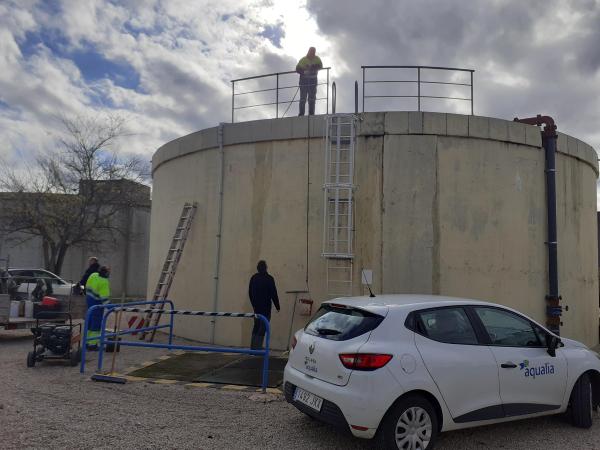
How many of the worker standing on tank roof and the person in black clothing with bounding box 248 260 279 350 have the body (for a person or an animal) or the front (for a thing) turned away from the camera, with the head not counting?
1

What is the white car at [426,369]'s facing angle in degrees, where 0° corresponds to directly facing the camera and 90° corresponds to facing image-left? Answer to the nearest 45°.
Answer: approximately 225°

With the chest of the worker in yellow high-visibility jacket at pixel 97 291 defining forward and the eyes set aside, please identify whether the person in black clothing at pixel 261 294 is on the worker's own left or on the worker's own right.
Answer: on the worker's own right

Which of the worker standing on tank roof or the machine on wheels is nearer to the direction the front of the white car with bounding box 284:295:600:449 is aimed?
the worker standing on tank roof

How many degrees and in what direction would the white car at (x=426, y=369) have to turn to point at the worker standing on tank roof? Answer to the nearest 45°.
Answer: approximately 90° to its left

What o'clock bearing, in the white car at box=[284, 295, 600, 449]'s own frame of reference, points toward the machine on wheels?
The machine on wheels is roughly at 8 o'clock from the white car.

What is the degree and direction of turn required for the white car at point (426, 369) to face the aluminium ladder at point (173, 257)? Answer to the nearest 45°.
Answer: approximately 90° to its left

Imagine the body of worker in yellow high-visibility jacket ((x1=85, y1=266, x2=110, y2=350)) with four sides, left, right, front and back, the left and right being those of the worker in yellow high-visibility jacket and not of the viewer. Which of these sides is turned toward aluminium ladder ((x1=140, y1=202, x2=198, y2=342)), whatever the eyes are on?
front

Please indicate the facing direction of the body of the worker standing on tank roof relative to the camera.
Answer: toward the camera

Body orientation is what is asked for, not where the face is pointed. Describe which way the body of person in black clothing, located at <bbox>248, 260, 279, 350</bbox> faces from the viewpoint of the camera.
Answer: away from the camera
